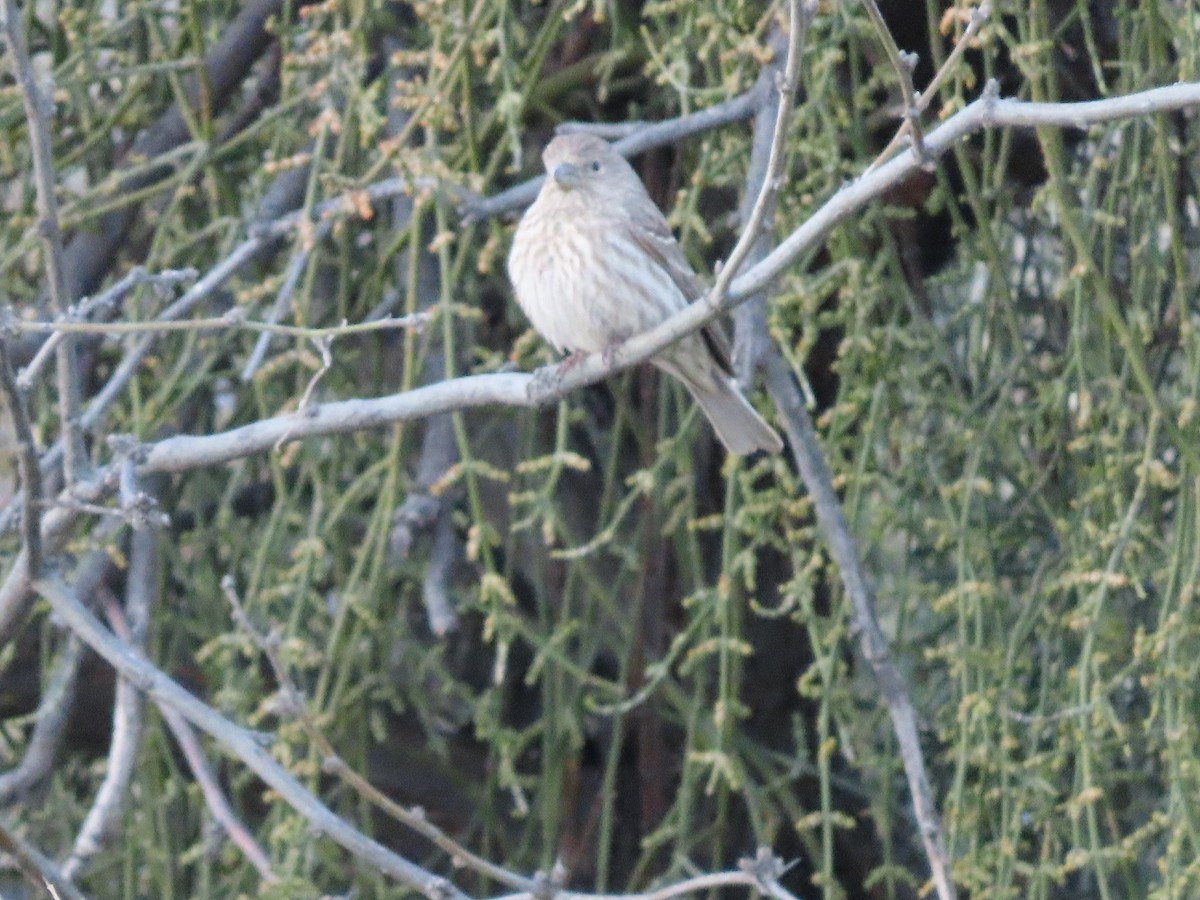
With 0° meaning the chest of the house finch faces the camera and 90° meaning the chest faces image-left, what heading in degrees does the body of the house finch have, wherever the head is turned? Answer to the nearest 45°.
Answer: approximately 45°
